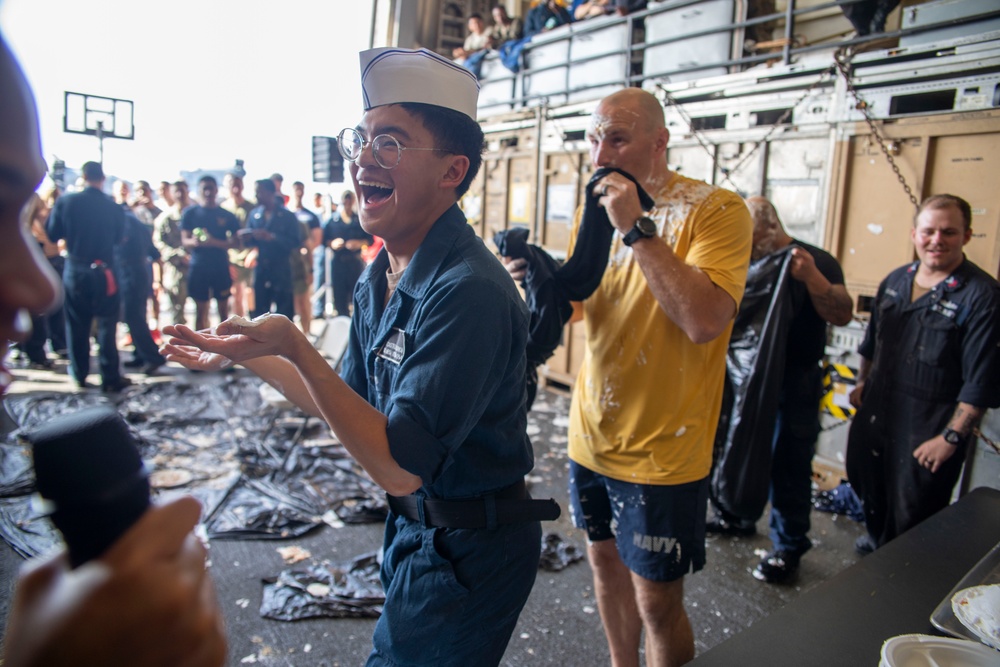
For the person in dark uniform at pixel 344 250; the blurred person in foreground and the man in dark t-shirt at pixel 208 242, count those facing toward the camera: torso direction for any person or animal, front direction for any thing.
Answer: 2

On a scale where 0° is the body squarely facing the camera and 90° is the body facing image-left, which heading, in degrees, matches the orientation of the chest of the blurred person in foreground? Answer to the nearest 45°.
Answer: approximately 270°

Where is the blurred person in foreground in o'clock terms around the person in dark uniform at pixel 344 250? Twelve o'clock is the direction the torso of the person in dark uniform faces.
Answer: The blurred person in foreground is roughly at 12 o'clock from the person in dark uniform.

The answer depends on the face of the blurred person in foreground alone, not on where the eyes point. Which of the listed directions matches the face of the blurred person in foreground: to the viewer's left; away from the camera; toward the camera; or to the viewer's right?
to the viewer's right

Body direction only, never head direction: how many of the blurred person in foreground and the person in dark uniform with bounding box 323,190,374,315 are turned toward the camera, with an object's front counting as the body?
1

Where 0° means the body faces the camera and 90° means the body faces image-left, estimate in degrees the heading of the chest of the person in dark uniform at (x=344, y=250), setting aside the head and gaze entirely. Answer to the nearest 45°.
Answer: approximately 0°

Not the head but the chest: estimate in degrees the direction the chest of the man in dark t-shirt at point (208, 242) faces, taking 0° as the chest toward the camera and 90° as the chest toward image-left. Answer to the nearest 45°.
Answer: approximately 0°
